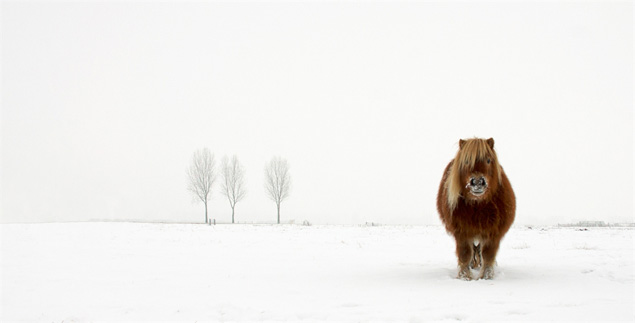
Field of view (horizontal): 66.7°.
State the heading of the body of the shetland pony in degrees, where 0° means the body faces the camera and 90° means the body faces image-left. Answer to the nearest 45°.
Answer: approximately 0°
